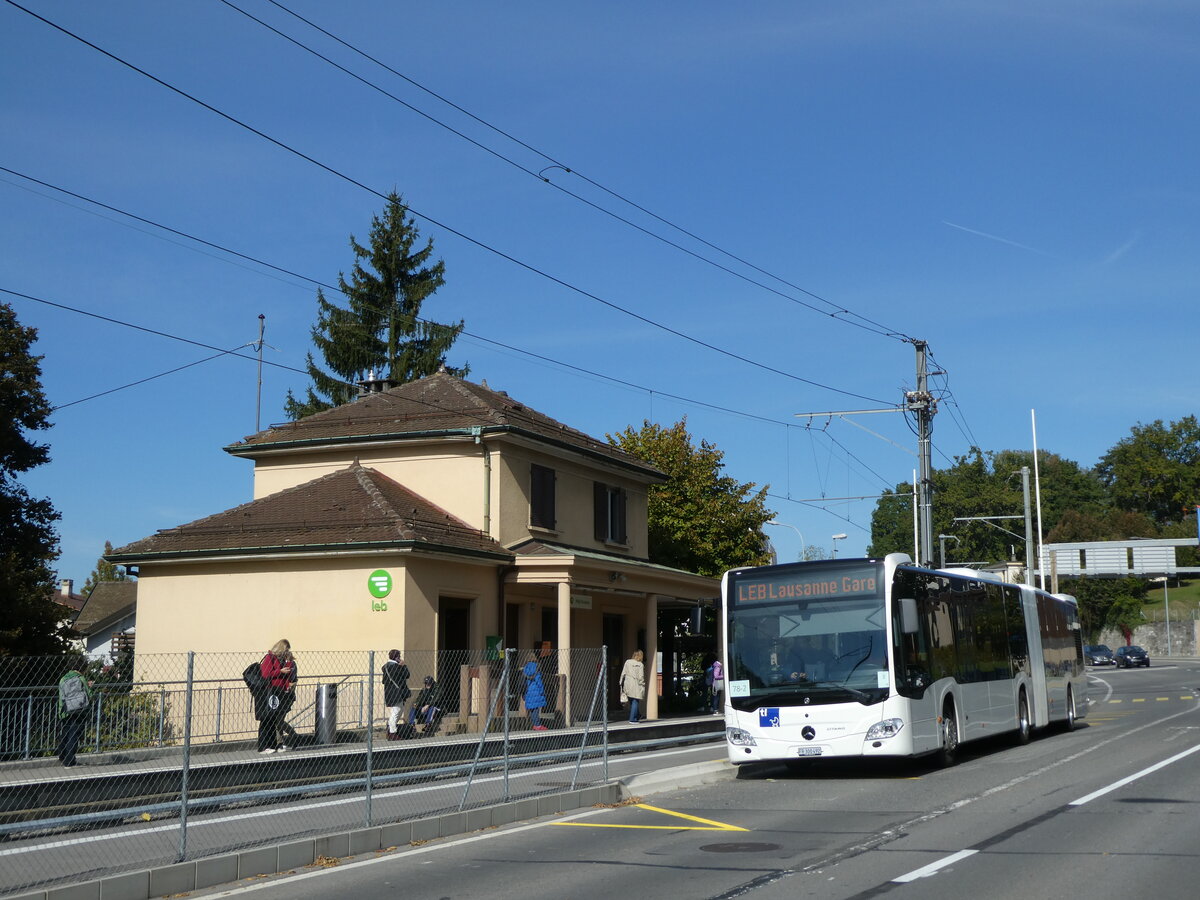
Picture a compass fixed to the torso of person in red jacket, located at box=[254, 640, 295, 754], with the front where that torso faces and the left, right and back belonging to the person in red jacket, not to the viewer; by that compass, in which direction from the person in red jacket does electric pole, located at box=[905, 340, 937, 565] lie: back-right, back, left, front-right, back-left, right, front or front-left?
front-left

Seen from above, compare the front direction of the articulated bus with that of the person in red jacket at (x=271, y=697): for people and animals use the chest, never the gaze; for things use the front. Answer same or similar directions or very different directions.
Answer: very different directions

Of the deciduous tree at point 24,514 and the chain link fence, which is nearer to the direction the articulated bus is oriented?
the chain link fence

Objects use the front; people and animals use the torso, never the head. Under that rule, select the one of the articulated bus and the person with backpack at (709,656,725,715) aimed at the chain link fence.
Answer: the articulated bus

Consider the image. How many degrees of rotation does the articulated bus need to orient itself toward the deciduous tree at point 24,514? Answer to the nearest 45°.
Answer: approximately 90° to its right

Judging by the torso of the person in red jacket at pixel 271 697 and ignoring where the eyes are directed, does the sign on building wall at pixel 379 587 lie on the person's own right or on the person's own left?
on the person's own left

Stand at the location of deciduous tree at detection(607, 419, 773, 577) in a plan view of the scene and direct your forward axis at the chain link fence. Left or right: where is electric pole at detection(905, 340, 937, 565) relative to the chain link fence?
left

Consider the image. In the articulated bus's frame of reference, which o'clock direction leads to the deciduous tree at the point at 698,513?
The deciduous tree is roughly at 4 o'clock from the articulated bus.

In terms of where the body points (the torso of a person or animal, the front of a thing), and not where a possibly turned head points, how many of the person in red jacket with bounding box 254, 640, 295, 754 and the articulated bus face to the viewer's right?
1

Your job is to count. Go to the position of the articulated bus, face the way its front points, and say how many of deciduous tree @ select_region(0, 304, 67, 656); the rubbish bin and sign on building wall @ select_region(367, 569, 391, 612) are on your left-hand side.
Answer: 0

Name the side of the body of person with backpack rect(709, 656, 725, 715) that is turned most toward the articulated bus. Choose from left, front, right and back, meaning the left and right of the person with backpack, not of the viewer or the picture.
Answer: right
